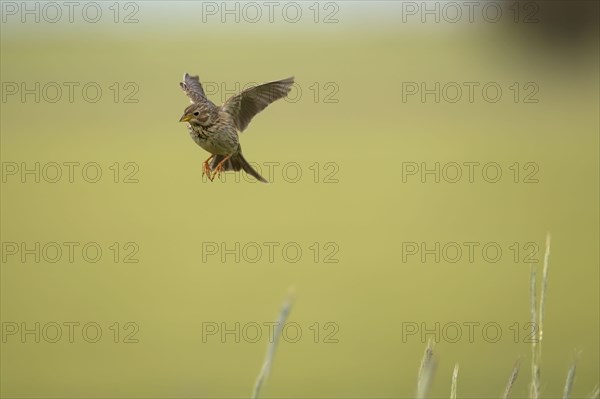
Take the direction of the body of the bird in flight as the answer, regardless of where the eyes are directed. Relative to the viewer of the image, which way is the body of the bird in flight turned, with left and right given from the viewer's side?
facing the viewer and to the left of the viewer
